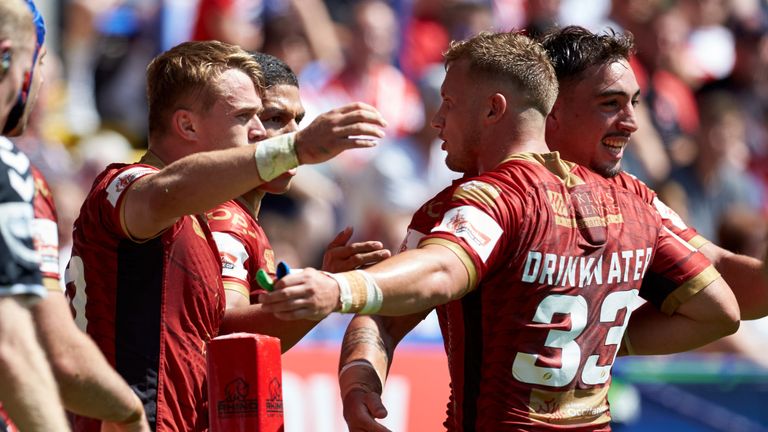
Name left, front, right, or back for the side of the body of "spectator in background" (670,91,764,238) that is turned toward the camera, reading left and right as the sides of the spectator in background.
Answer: front

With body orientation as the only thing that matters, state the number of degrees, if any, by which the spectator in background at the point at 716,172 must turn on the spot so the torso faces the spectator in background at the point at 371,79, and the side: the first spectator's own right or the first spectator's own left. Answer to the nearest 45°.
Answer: approximately 45° to the first spectator's own right

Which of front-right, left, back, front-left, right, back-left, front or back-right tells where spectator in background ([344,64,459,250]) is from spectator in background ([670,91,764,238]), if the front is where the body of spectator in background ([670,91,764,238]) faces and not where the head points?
front-right
